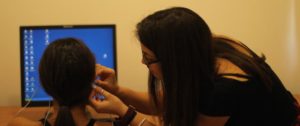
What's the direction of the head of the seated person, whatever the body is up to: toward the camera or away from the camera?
away from the camera

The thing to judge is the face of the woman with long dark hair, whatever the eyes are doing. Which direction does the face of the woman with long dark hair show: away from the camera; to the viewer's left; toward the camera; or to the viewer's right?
to the viewer's left

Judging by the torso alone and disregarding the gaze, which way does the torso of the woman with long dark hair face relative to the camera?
to the viewer's left
